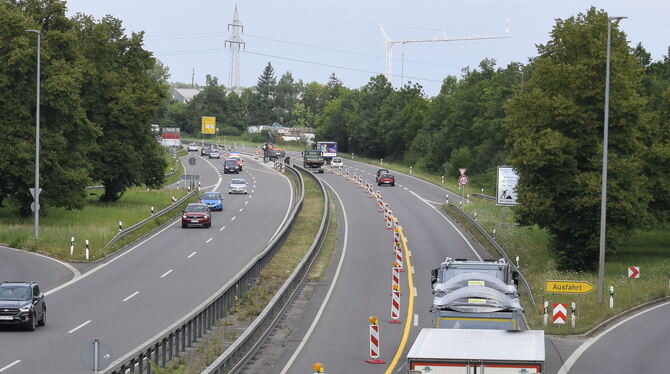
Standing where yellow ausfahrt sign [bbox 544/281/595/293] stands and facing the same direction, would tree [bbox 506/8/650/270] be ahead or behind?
behind

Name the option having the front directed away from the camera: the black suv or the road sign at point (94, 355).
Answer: the road sign

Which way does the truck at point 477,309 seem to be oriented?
away from the camera

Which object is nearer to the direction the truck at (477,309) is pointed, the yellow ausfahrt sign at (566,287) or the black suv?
the yellow ausfahrt sign

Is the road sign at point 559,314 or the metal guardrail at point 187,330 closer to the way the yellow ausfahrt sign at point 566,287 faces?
the road sign

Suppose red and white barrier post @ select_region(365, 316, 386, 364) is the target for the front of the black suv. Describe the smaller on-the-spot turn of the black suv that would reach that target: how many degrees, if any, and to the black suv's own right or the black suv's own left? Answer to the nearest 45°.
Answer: approximately 90° to the black suv's own left

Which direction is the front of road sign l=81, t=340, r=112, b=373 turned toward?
away from the camera

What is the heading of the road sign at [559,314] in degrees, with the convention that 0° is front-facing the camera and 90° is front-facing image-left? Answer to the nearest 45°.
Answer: approximately 0°
